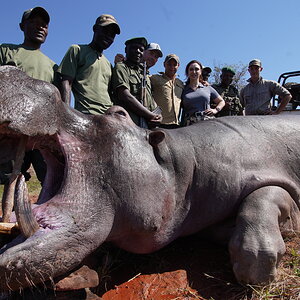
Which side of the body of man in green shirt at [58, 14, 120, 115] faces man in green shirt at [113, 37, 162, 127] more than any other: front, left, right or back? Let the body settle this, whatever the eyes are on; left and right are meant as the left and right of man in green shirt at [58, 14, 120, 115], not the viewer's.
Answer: left

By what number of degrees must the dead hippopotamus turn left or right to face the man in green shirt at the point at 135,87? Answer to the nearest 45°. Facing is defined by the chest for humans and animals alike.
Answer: approximately 90° to its right

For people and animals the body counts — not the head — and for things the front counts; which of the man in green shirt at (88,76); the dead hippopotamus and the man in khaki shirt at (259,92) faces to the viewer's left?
the dead hippopotamus

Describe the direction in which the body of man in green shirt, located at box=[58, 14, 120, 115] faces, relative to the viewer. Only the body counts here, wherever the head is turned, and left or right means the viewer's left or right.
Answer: facing the viewer and to the right of the viewer

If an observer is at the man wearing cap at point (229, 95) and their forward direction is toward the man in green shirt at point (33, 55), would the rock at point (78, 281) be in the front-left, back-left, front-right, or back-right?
front-left

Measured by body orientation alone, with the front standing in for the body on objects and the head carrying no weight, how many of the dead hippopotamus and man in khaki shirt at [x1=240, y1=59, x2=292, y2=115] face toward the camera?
1

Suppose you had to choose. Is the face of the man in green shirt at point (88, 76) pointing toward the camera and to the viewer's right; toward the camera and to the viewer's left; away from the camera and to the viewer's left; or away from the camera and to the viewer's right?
toward the camera and to the viewer's right

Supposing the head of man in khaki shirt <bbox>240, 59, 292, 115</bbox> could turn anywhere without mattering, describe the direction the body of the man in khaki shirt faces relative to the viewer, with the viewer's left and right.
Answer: facing the viewer

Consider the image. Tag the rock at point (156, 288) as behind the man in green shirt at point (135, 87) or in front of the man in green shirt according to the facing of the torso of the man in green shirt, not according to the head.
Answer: in front

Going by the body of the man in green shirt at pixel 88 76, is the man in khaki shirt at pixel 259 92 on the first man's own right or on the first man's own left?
on the first man's own left

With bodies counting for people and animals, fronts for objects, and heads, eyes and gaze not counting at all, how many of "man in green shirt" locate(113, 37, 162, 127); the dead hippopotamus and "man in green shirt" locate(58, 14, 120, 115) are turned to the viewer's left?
1

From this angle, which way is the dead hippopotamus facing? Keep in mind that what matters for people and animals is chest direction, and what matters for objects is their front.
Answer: to the viewer's left

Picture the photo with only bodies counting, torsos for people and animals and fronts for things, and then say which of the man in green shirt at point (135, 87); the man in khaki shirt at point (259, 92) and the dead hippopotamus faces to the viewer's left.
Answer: the dead hippopotamus

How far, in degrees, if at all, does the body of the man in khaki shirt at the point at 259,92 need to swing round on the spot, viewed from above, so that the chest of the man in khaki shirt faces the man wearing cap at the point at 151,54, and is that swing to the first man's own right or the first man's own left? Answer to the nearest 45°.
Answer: approximately 45° to the first man's own right

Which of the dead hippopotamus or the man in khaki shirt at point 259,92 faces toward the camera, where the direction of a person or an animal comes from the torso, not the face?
the man in khaki shirt

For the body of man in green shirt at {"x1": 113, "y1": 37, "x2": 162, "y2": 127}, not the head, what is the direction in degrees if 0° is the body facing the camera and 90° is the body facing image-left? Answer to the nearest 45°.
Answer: approximately 315°

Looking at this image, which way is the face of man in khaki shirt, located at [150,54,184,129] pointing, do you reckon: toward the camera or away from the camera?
toward the camera

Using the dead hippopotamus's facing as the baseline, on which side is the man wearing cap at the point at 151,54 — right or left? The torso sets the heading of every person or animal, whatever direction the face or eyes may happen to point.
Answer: on its right
